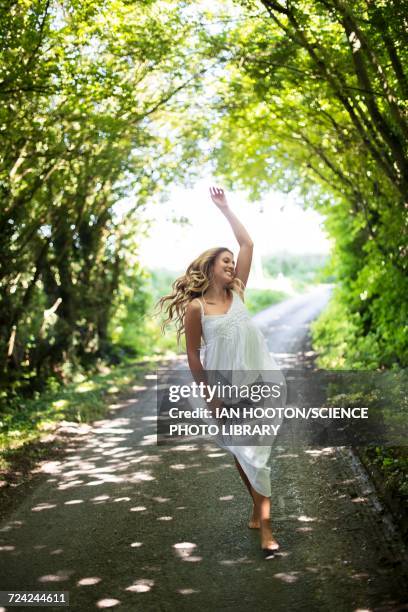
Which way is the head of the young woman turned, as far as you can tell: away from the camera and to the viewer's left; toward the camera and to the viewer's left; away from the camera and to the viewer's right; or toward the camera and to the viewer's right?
toward the camera and to the viewer's right
